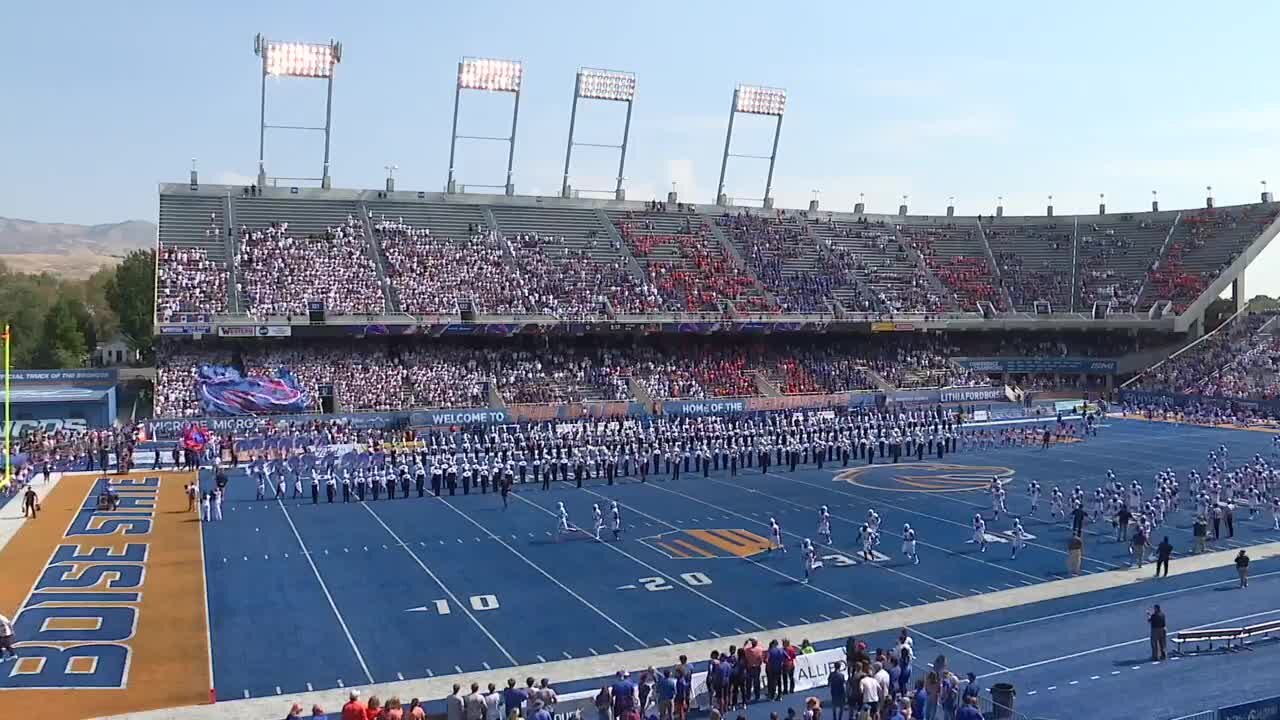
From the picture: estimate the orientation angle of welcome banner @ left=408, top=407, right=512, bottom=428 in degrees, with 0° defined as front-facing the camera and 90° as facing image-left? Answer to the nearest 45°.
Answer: approximately 0°

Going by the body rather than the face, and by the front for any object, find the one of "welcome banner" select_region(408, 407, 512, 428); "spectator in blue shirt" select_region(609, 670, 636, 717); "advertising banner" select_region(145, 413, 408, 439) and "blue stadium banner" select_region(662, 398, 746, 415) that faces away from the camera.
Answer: the spectator in blue shirt

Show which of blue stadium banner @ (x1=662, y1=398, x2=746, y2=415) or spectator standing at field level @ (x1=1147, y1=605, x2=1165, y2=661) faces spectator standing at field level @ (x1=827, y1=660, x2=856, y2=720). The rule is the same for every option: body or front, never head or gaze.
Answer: the blue stadium banner

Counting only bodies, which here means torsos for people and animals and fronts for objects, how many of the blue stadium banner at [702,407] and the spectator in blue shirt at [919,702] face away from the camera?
1

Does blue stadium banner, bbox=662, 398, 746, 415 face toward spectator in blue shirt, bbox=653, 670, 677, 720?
yes

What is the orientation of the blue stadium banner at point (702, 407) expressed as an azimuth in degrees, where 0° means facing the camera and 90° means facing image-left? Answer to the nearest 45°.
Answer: approximately 0°

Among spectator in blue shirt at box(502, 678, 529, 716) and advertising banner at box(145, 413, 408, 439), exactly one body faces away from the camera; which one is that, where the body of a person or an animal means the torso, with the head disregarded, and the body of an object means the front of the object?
the spectator in blue shirt

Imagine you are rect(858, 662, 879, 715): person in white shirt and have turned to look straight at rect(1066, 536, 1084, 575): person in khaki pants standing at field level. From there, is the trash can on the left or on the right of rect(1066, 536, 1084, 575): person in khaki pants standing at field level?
right

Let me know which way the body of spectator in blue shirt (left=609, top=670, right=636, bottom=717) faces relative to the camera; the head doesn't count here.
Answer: away from the camera
